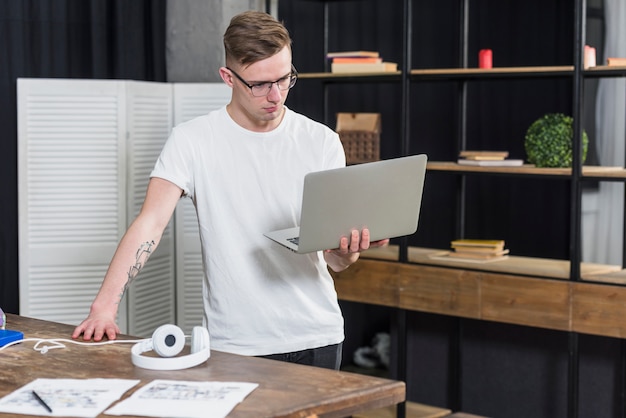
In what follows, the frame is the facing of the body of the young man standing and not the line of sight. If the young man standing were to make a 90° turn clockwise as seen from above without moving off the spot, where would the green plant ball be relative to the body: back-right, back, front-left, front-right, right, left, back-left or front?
back-right

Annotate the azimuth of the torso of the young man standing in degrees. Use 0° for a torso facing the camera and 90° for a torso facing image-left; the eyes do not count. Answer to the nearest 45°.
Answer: approximately 0°

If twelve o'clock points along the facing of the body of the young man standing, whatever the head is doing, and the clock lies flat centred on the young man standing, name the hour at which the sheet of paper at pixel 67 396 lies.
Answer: The sheet of paper is roughly at 1 o'clock from the young man standing.

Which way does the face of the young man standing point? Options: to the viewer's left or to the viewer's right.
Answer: to the viewer's right

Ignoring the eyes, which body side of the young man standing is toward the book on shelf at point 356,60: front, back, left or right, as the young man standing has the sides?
back

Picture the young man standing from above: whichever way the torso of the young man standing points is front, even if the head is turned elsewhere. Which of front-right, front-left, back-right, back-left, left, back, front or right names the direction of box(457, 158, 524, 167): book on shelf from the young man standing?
back-left

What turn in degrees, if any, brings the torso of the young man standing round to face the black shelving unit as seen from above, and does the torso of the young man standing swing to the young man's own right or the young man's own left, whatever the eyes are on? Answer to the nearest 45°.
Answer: approximately 135° to the young man's own left

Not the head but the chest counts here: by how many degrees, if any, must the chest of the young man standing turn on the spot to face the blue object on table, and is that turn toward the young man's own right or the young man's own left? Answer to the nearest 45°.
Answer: approximately 90° to the young man's own right

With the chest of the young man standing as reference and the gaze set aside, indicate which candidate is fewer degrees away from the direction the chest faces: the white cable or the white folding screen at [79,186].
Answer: the white cable
